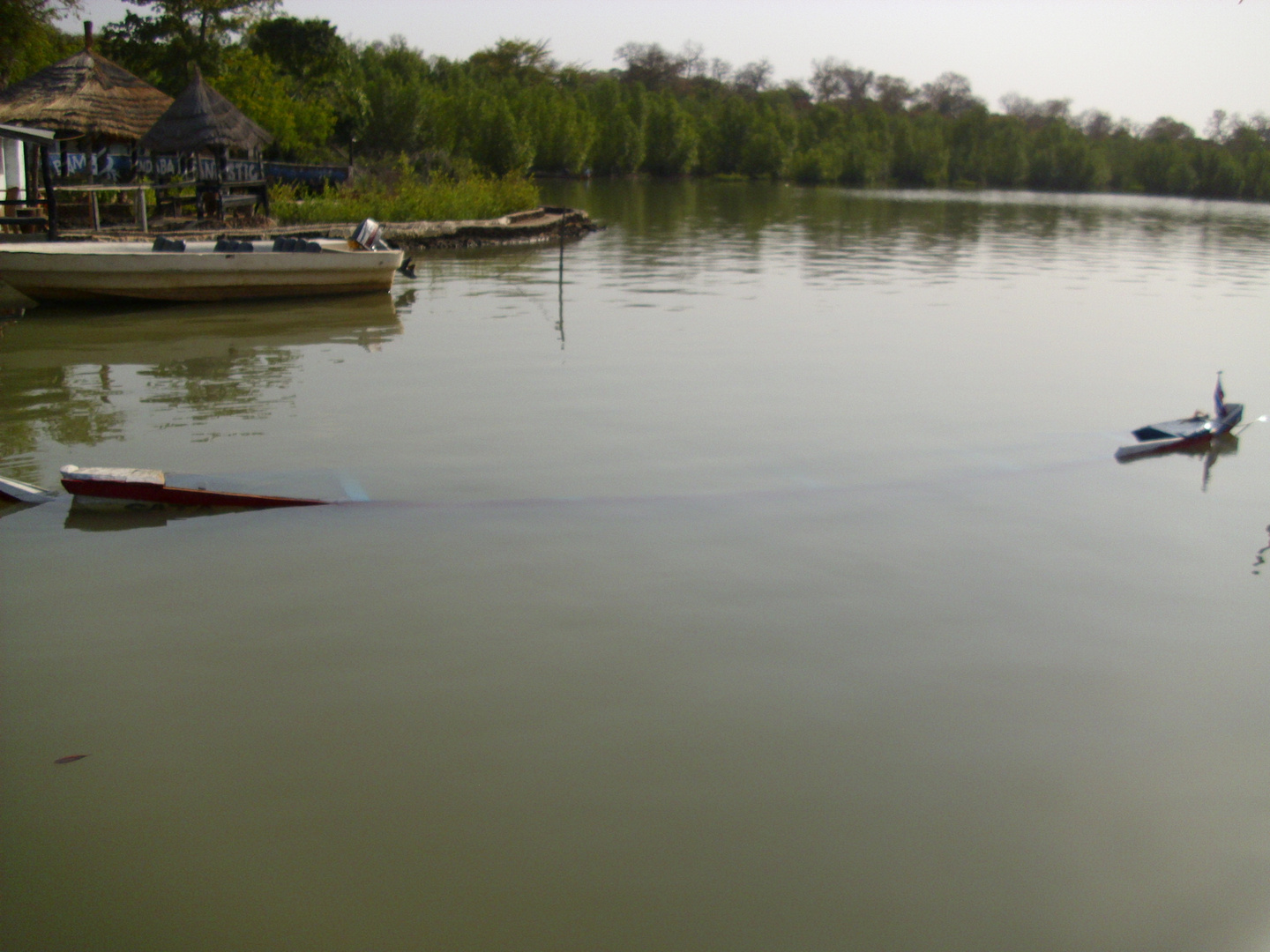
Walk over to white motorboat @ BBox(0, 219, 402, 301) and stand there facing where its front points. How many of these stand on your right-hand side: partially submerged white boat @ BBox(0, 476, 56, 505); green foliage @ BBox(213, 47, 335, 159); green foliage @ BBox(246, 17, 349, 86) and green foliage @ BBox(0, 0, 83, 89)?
3

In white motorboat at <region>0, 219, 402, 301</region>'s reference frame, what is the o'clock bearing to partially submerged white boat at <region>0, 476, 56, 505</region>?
The partially submerged white boat is roughly at 9 o'clock from the white motorboat.

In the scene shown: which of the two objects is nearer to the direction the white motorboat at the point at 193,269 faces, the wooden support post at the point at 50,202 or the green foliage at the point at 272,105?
the wooden support post

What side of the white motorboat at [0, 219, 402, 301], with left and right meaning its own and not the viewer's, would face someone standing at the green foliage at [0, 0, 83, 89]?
right

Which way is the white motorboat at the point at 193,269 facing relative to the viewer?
to the viewer's left

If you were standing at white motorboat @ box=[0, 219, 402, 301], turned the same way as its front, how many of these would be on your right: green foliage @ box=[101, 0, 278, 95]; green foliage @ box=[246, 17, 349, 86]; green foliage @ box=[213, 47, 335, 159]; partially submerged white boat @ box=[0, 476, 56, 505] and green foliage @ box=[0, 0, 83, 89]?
4

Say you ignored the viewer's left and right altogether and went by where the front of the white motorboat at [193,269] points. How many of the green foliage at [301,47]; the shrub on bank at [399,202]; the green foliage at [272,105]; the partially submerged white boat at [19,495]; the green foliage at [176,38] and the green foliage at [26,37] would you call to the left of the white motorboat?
1

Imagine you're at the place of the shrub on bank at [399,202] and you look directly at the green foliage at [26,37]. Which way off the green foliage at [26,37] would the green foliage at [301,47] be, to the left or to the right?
right

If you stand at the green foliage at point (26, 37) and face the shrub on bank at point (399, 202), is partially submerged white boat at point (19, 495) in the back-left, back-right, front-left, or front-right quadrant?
front-right

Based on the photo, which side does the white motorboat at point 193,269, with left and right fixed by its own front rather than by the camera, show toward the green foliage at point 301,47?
right

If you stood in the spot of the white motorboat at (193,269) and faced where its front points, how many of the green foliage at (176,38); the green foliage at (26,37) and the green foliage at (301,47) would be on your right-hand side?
3
